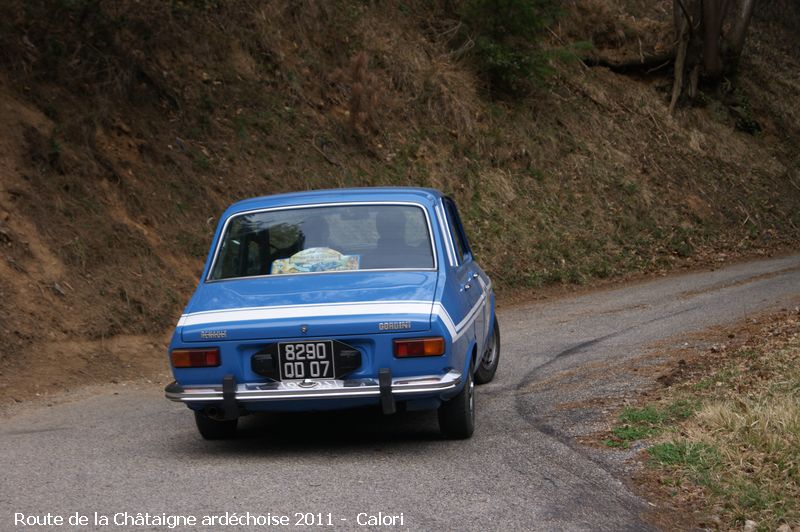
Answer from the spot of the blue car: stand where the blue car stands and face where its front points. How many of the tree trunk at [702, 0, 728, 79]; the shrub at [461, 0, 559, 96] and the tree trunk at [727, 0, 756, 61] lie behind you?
0

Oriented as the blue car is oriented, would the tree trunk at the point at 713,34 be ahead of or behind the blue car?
ahead

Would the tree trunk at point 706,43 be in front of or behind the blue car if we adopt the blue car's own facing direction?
in front

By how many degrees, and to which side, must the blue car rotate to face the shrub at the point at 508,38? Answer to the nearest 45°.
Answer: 0° — it already faces it

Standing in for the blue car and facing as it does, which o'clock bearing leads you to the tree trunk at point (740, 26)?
The tree trunk is roughly at 1 o'clock from the blue car.

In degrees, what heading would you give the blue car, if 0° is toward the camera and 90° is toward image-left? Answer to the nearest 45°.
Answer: approximately 180°
